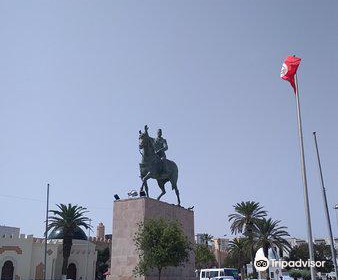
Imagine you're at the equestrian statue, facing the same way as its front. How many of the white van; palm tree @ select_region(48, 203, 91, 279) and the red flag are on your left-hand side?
1

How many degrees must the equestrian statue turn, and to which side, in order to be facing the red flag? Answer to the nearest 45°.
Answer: approximately 90° to its left

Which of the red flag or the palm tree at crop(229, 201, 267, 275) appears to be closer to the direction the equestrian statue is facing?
the red flag

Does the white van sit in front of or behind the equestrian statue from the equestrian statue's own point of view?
behind

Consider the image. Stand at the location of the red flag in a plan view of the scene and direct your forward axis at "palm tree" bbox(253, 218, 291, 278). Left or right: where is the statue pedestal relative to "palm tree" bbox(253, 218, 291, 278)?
left

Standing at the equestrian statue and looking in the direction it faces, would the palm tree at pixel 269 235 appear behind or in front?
behind

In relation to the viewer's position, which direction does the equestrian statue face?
facing the viewer and to the left of the viewer

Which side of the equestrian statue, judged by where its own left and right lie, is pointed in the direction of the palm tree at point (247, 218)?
back
